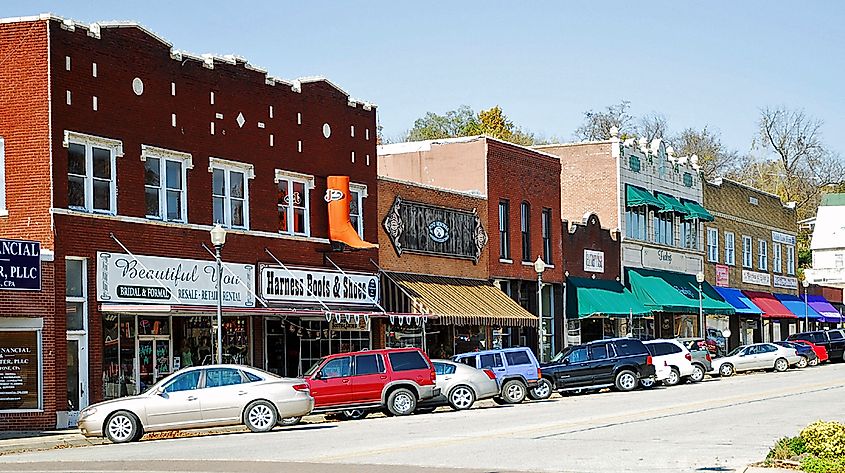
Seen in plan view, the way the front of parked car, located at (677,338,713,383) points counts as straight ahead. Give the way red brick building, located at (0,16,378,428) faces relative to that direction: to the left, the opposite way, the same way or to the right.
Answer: the opposite way

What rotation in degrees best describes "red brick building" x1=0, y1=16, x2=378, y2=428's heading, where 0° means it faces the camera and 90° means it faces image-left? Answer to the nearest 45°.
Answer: approximately 315°

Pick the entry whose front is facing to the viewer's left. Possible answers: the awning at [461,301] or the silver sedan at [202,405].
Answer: the silver sedan

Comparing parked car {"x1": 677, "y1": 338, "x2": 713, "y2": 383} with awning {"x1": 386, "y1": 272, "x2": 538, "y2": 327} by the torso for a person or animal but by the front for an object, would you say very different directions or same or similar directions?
very different directions

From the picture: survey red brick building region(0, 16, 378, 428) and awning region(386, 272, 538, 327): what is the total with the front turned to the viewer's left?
0

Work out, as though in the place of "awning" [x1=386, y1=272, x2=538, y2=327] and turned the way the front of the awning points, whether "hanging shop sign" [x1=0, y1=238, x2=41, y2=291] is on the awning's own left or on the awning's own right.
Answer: on the awning's own right

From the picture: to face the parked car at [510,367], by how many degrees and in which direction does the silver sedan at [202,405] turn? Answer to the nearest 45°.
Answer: approximately 135° to its right

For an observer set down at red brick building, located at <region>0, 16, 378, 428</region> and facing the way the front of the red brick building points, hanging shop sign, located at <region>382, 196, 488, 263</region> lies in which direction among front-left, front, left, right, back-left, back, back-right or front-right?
left

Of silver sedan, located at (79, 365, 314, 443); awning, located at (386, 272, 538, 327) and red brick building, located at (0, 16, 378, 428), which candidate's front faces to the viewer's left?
the silver sedan

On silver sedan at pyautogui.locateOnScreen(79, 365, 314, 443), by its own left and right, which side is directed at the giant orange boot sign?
right

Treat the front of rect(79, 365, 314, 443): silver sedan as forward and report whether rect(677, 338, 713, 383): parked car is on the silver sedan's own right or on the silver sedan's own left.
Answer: on the silver sedan's own right

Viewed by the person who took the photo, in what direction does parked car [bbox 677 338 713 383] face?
facing away from the viewer and to the left of the viewer

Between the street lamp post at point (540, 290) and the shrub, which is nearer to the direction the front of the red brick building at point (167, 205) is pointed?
the shrub

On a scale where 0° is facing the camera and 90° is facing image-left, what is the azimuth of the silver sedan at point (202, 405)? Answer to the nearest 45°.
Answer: approximately 90°

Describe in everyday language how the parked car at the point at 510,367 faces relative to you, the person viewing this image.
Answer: facing away from the viewer and to the left of the viewer
